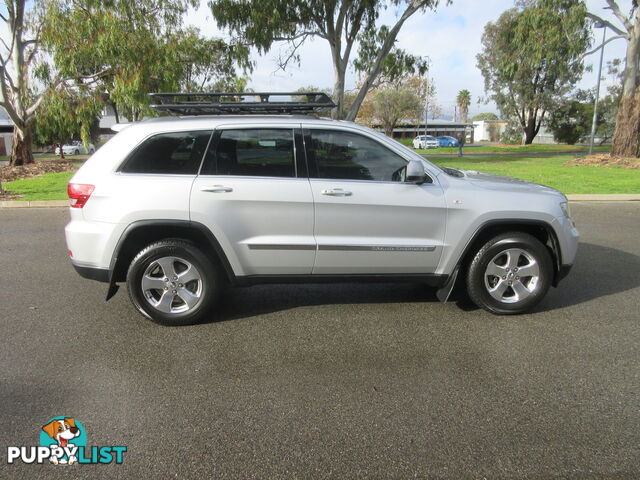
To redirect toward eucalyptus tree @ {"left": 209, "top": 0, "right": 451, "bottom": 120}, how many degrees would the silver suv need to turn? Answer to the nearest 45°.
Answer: approximately 90° to its left

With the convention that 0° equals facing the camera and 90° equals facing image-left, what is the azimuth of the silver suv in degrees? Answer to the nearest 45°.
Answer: approximately 270°

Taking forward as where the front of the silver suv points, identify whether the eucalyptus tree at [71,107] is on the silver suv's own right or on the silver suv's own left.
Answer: on the silver suv's own left

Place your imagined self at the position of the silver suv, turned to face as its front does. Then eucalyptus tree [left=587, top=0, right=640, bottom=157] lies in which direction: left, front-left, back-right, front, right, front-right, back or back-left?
front-left

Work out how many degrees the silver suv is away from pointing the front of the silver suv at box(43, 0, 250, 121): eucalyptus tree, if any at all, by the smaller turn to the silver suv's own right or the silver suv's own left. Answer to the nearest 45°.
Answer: approximately 135° to the silver suv's own left
